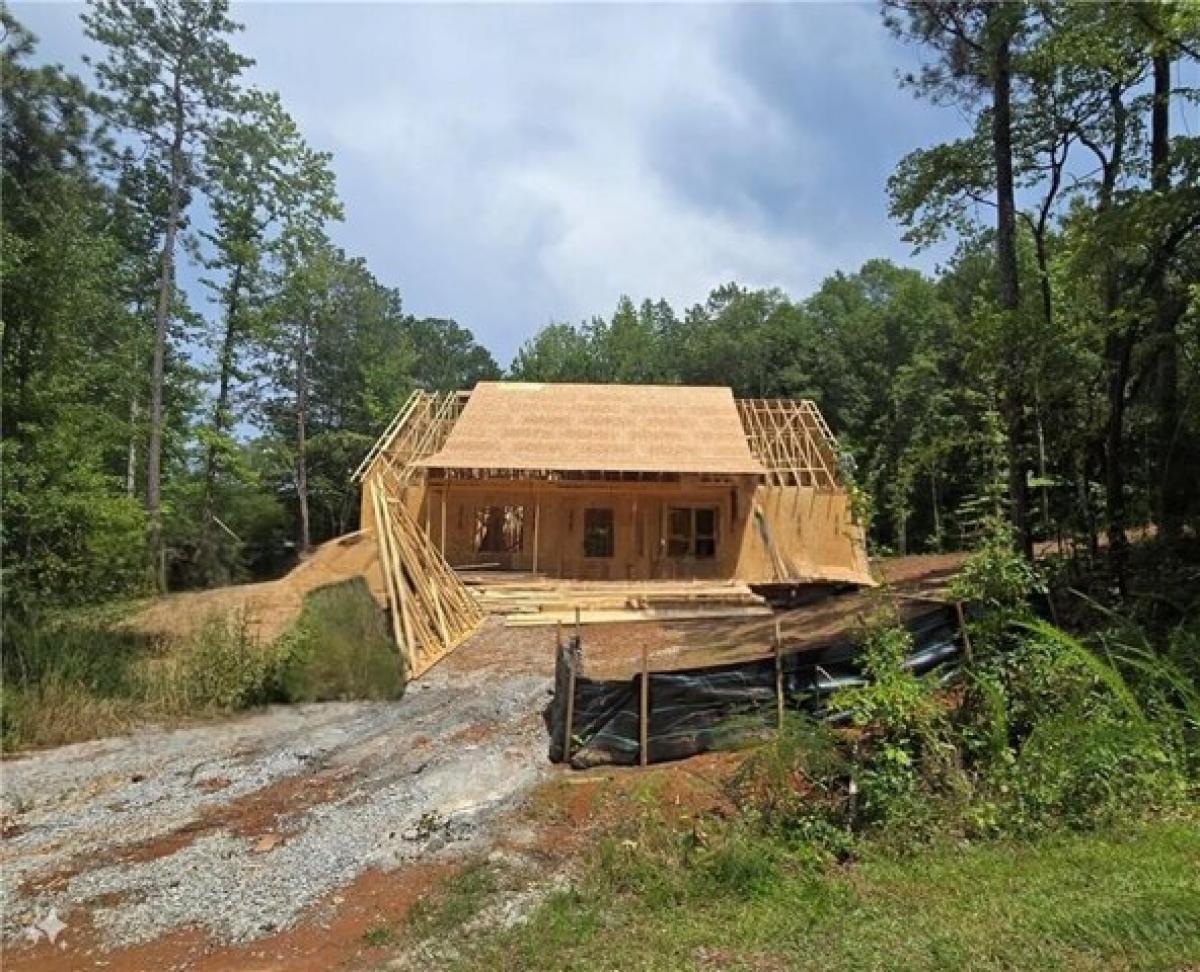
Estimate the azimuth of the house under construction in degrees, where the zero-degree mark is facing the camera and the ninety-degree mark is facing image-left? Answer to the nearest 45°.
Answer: approximately 0°

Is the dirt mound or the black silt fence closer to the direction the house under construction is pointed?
the black silt fence

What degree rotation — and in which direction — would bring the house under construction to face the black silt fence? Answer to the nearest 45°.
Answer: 0° — it already faces it

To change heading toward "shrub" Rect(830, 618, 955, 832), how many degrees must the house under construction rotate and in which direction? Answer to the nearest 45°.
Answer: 0° — it already faces it

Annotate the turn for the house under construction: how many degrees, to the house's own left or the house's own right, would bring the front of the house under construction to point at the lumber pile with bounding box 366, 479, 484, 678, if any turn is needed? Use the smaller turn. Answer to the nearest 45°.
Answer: approximately 45° to the house's own right

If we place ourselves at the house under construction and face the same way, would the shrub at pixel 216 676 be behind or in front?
in front

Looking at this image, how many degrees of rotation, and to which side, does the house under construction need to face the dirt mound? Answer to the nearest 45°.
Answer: approximately 45° to its right

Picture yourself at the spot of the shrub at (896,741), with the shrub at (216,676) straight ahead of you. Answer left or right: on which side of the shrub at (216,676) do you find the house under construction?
right
